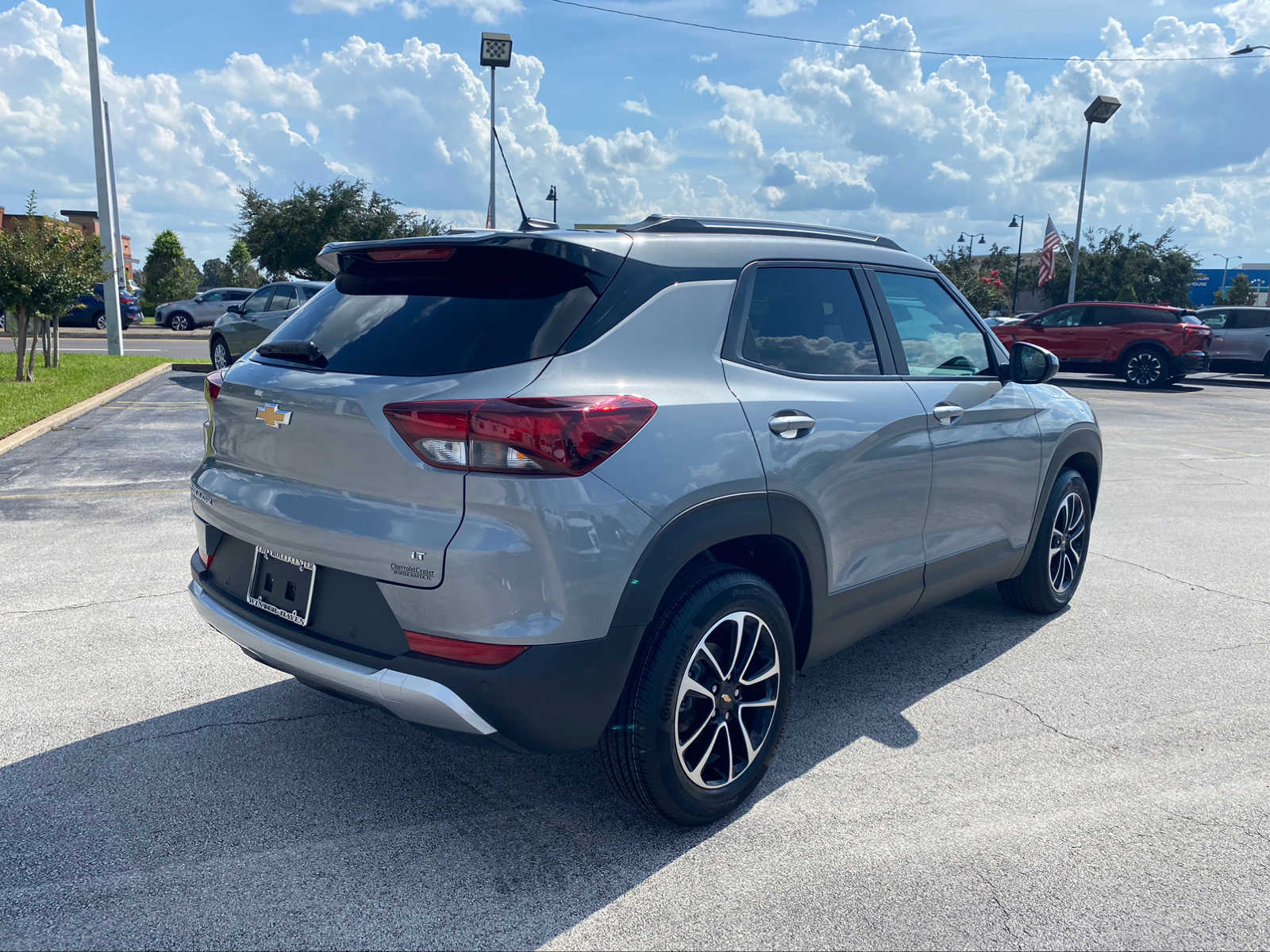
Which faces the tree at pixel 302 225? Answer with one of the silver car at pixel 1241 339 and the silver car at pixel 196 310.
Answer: the silver car at pixel 1241 339

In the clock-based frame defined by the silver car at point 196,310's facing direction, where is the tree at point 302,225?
The tree is roughly at 4 o'clock from the silver car.

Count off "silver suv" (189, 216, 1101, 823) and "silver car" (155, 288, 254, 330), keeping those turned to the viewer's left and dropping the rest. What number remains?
1

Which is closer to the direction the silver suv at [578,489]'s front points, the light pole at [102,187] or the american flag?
the american flag

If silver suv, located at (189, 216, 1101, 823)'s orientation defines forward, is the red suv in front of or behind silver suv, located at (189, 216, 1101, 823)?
in front

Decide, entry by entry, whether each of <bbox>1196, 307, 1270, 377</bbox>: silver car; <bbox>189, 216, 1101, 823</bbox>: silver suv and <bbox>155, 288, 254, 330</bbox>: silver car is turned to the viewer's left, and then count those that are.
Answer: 2

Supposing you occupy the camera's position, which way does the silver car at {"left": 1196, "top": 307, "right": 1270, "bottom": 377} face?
facing to the left of the viewer

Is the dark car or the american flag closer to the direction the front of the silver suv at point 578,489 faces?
the american flag

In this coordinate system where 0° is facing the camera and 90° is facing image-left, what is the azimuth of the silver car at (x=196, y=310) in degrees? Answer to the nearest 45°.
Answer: approximately 90°

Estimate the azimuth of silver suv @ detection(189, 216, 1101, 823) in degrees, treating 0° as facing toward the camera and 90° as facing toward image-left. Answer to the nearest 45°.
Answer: approximately 225°

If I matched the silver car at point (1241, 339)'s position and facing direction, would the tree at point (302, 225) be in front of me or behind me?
in front

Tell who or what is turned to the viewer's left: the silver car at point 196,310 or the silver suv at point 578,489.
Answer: the silver car
